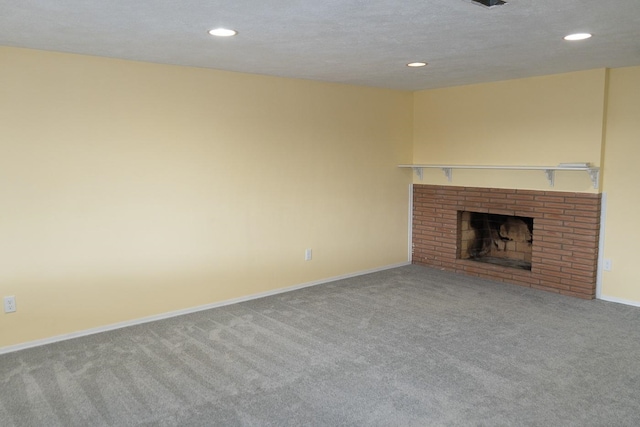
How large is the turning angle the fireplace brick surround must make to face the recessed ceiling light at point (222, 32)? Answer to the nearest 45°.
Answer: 0° — it already faces it

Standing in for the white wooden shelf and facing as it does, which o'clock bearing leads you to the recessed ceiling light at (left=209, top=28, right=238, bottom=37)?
The recessed ceiling light is roughly at 12 o'clock from the white wooden shelf.

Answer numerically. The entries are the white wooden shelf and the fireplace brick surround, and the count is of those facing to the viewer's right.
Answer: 0

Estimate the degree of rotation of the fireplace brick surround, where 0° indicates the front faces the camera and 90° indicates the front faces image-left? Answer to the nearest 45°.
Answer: approximately 45°

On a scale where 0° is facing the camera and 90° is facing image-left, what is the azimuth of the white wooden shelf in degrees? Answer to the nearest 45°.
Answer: approximately 45°
